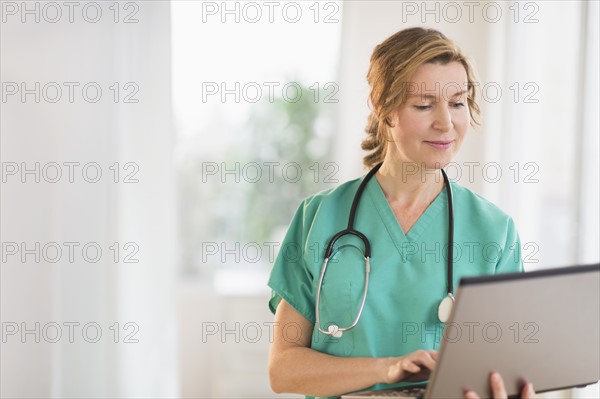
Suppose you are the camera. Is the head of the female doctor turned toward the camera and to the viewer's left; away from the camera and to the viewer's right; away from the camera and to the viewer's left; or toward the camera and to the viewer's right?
toward the camera and to the viewer's right

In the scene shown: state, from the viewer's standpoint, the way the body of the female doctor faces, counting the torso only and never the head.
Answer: toward the camera
